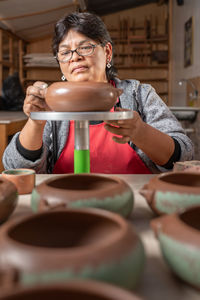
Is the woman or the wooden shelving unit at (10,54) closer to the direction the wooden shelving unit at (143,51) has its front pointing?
the woman

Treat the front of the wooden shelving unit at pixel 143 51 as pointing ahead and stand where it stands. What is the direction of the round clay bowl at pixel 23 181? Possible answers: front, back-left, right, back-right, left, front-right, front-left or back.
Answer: front

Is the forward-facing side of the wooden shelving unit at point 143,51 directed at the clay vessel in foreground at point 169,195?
yes

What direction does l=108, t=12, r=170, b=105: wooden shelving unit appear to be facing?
toward the camera

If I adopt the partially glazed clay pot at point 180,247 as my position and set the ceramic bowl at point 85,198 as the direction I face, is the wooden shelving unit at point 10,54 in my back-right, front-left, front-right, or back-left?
front-right

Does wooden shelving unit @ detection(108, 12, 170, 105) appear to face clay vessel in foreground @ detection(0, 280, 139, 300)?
yes

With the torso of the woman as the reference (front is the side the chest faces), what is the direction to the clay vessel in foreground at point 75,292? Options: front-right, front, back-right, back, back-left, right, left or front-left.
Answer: front

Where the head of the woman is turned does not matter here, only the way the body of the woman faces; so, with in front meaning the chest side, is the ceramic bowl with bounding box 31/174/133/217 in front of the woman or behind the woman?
in front

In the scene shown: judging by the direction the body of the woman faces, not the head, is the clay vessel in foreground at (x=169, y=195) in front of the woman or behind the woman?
in front

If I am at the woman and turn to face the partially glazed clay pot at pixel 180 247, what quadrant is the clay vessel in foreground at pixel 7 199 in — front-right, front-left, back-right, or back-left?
front-right

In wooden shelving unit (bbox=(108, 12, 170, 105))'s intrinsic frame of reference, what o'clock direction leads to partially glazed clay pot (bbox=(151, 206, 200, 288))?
The partially glazed clay pot is roughly at 12 o'clock from the wooden shelving unit.

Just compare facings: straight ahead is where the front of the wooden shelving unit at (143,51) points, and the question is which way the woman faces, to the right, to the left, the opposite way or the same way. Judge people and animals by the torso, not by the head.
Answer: the same way

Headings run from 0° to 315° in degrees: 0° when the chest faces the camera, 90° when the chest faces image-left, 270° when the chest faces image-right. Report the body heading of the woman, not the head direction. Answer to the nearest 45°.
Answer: approximately 0°

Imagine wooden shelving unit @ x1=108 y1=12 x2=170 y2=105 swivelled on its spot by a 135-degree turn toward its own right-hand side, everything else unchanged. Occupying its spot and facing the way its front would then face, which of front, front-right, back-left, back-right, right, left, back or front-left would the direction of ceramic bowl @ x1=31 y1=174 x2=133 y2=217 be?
back-left

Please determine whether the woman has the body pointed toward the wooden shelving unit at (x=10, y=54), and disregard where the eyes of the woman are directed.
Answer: no

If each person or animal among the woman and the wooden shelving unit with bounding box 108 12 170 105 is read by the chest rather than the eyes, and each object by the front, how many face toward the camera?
2
